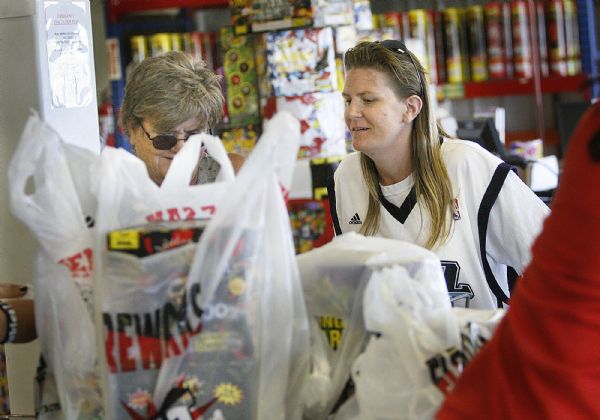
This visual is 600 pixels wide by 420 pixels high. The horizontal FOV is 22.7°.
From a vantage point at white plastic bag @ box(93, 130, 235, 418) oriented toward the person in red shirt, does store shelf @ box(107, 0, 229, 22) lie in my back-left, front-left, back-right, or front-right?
back-left

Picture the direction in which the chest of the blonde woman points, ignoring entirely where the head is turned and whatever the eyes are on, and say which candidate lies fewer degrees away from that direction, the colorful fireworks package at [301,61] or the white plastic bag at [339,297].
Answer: the white plastic bag

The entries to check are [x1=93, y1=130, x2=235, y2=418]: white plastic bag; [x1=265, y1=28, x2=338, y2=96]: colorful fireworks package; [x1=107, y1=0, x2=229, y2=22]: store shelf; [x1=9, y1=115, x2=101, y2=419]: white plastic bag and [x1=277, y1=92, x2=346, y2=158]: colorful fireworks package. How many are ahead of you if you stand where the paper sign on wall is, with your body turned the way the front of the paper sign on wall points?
2

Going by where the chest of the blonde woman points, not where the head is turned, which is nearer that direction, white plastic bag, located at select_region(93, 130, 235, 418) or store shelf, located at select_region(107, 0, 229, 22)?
the white plastic bag

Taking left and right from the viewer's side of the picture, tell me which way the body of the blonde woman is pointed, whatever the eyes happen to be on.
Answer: facing the viewer and to the left of the viewer

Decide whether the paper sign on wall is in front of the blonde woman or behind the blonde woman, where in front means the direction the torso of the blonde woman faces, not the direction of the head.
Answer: in front

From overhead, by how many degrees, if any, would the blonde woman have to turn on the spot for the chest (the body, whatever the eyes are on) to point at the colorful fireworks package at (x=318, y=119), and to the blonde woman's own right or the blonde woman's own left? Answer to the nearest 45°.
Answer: approximately 135° to the blonde woman's own right

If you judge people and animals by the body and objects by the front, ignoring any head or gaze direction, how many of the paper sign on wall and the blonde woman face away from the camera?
0

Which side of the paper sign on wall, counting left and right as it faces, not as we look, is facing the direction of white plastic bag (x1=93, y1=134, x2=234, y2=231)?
front

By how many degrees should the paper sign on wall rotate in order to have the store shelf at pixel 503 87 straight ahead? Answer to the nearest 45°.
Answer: approximately 135° to its left

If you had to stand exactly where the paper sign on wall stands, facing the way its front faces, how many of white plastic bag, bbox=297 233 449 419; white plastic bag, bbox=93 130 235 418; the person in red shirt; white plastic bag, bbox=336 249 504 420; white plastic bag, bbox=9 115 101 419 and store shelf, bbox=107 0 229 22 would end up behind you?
1

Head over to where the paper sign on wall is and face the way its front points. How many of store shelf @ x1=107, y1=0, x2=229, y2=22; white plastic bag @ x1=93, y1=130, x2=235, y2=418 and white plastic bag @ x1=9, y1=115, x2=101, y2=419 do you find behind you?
1

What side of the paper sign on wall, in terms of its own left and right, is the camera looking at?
front

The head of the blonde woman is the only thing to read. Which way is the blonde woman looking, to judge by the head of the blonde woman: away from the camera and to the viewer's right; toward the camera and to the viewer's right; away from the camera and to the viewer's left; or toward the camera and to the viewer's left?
toward the camera and to the viewer's left

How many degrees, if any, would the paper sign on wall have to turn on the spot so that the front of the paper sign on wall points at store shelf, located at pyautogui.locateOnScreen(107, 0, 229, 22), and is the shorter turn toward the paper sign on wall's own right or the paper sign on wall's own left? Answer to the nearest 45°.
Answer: approximately 180°

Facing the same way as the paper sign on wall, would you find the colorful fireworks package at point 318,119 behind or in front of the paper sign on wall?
behind
